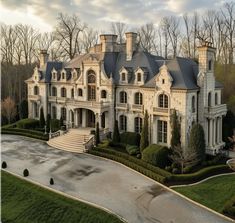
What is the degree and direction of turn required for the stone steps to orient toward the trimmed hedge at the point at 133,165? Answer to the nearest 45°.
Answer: approximately 90° to its left

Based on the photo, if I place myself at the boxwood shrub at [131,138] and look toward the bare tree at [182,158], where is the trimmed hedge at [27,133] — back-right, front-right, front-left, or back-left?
back-right

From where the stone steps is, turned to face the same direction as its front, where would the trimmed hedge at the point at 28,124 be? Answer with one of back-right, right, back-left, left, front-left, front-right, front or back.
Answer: right

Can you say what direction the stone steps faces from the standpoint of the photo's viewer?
facing the viewer and to the left of the viewer

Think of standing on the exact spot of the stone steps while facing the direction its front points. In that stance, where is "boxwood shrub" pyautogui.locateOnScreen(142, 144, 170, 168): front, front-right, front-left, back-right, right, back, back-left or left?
left

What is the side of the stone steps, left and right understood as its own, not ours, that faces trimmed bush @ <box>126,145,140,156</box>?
left

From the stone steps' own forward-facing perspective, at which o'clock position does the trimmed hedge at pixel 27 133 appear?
The trimmed hedge is roughly at 3 o'clock from the stone steps.

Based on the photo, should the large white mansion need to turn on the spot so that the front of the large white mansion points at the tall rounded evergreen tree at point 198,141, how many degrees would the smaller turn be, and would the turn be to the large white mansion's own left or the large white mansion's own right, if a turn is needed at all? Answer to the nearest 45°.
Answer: approximately 90° to the large white mansion's own left

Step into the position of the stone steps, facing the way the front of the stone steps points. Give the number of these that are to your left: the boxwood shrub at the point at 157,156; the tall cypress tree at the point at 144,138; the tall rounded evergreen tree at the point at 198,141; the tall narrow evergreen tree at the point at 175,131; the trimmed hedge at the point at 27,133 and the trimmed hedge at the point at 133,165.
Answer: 5

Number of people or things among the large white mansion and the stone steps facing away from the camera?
0

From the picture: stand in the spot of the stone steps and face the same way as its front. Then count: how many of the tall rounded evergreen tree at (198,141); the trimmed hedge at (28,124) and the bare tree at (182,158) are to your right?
1
